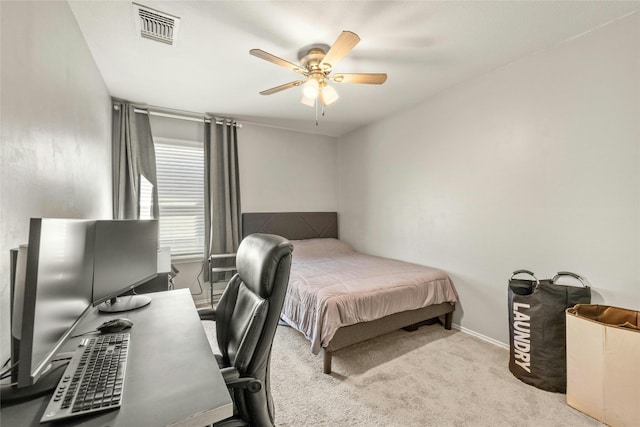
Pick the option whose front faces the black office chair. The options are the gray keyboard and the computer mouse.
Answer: the gray keyboard

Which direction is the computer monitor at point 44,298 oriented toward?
to the viewer's right

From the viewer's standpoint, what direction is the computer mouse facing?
to the viewer's left

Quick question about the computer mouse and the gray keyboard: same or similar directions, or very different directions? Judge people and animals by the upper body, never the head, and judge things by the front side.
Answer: very different directions

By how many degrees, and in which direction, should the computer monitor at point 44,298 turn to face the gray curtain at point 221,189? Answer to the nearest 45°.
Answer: approximately 45° to its left

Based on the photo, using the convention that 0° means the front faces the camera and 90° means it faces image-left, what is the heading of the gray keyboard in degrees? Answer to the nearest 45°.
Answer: approximately 270°

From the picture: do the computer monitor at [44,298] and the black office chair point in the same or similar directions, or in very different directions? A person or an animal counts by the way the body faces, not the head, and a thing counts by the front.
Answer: very different directions

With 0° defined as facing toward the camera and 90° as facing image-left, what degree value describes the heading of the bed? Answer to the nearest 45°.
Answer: approximately 315°

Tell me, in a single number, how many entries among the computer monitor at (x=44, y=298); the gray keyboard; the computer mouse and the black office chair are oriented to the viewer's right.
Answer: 2

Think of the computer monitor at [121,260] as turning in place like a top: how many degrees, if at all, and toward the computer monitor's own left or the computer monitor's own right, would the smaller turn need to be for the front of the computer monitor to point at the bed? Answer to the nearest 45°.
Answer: approximately 45° to the computer monitor's own left

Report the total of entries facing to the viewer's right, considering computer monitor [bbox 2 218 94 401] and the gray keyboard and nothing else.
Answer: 2

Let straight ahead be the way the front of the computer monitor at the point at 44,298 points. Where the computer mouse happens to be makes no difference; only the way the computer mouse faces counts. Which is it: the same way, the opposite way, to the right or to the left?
the opposite way

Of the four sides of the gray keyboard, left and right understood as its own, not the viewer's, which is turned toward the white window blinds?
left
